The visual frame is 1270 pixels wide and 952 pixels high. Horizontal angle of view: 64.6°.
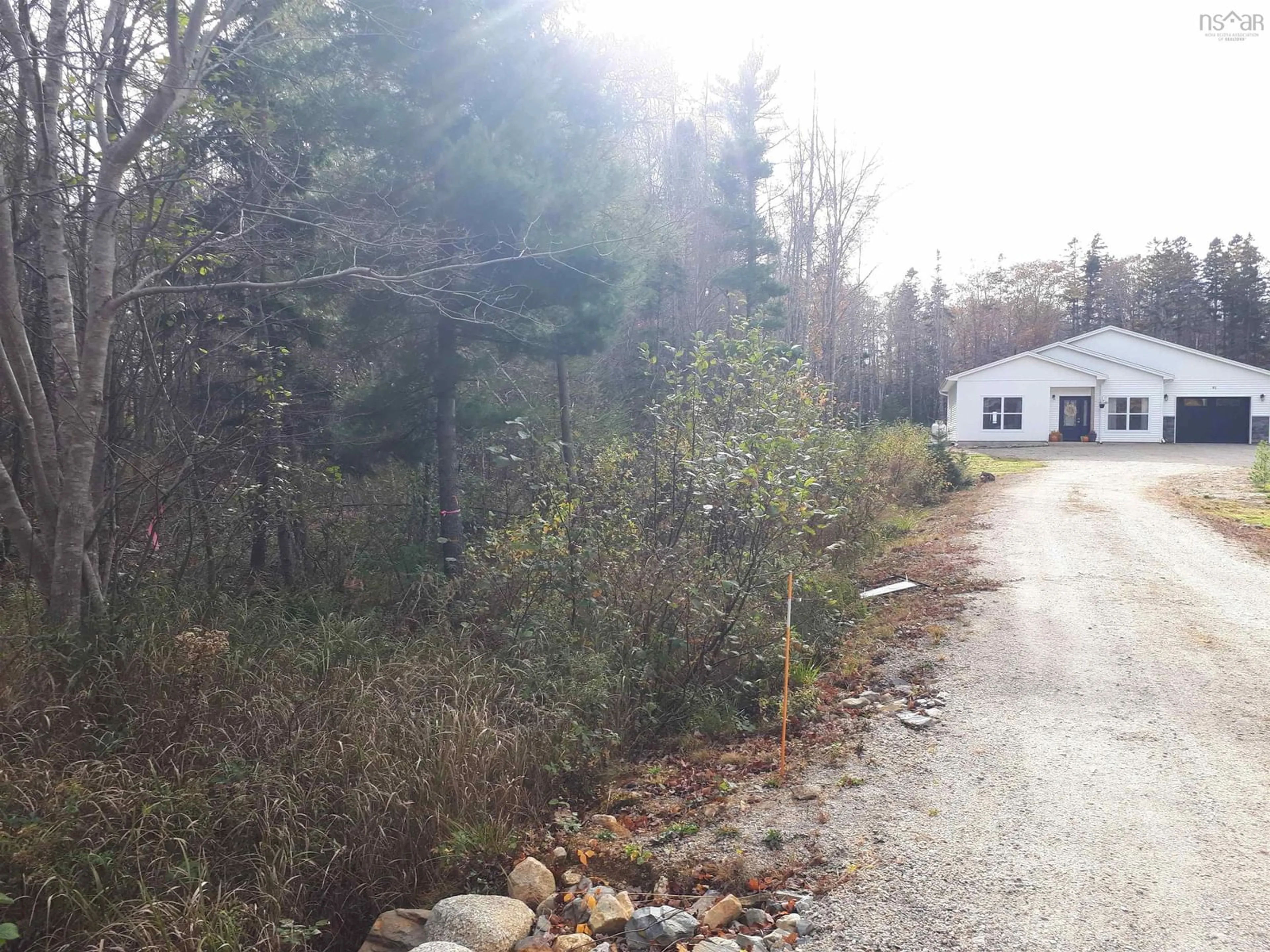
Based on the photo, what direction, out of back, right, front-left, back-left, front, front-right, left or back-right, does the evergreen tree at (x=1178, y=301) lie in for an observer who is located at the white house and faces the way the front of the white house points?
back

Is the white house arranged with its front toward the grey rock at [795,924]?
yes

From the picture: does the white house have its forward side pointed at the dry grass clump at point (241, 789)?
yes

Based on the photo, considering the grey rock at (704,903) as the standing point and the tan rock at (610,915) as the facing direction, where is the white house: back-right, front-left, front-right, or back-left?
back-right

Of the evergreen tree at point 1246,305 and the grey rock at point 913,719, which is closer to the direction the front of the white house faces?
the grey rock

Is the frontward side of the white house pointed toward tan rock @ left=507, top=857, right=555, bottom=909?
yes

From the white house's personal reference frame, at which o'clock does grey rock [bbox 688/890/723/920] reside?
The grey rock is roughly at 12 o'clock from the white house.

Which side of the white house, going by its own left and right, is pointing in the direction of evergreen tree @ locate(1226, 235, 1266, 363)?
back

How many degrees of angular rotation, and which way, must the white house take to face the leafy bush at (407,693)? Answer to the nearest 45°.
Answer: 0° — it already faces it

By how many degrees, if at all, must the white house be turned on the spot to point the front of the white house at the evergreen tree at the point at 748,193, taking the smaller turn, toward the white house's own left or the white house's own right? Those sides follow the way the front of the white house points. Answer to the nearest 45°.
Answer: approximately 45° to the white house's own right
